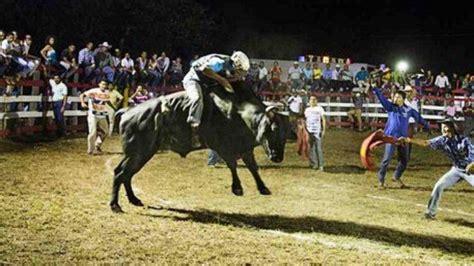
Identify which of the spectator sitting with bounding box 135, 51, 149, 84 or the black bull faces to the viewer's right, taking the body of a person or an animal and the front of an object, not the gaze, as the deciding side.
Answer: the black bull

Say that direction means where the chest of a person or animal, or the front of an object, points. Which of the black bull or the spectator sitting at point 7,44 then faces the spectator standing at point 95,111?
the spectator sitting at point 7,44

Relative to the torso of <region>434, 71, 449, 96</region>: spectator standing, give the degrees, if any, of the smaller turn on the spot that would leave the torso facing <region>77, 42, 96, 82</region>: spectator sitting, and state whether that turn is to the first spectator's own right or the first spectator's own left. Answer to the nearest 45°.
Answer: approximately 45° to the first spectator's own right

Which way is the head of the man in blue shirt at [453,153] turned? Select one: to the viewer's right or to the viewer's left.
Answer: to the viewer's left

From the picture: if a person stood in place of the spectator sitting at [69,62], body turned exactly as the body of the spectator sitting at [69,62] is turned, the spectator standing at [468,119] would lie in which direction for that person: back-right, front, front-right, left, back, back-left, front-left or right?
front-left

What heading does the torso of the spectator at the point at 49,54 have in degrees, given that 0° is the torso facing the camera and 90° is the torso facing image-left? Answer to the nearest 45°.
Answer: approximately 315°

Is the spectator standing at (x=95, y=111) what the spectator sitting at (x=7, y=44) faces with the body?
yes

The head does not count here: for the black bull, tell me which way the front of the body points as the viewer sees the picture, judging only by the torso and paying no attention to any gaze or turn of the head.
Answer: to the viewer's right

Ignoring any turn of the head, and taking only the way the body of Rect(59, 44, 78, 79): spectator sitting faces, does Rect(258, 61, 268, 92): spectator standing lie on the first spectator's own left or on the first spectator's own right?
on the first spectator's own left
